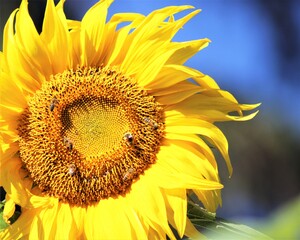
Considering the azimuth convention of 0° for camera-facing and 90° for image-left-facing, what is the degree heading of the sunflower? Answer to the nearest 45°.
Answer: approximately 0°
